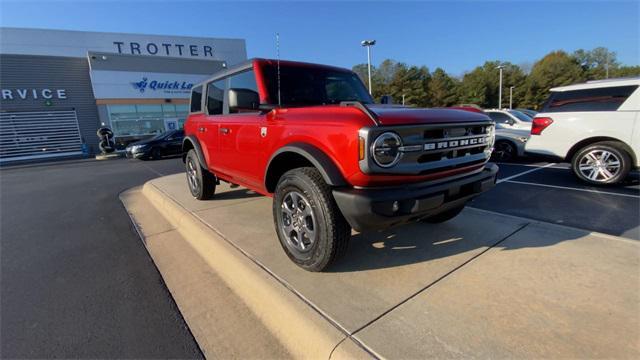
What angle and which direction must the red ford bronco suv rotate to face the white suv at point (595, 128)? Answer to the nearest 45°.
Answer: approximately 90° to its left

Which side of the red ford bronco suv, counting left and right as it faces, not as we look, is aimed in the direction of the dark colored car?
back

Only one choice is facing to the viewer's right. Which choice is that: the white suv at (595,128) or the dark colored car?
the white suv

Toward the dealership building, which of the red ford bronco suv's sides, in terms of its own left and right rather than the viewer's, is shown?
back

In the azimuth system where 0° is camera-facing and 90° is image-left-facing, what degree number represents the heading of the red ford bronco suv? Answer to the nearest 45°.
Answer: approximately 315°

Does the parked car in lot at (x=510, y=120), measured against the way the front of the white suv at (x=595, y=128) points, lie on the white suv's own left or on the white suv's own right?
on the white suv's own left

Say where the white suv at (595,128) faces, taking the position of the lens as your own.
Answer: facing to the right of the viewer

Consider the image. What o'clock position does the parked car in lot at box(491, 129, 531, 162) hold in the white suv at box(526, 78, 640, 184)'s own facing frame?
The parked car in lot is roughly at 8 o'clock from the white suv.
